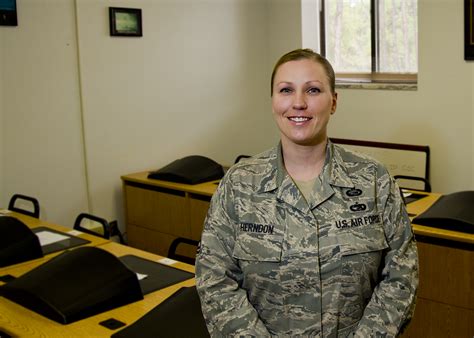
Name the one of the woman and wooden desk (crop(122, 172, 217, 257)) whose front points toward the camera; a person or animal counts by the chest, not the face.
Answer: the woman

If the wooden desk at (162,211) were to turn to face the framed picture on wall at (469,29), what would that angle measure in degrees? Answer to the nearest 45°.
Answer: approximately 45° to its right

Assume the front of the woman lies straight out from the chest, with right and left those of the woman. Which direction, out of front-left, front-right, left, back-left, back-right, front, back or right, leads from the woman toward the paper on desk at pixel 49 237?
back-right

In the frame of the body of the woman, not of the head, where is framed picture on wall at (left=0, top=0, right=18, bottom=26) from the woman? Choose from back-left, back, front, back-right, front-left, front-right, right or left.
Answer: back-right

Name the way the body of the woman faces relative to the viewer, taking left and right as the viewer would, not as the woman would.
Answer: facing the viewer

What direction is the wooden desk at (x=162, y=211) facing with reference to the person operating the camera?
facing away from the viewer and to the right of the viewer

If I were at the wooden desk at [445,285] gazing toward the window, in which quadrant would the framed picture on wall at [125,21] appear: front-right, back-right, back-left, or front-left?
front-left

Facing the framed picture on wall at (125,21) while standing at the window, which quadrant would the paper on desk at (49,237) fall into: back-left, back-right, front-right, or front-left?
front-left

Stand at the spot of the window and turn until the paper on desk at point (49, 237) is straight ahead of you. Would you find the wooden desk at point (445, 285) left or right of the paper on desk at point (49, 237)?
left

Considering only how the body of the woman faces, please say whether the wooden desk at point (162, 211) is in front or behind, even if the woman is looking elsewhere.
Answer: behind

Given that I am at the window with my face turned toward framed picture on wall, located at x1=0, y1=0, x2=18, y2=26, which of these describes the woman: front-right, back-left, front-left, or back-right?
front-left

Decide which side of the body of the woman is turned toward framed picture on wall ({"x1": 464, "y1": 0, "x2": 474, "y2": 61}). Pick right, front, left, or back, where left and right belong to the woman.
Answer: back

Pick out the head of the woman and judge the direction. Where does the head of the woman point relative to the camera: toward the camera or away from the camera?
toward the camera
